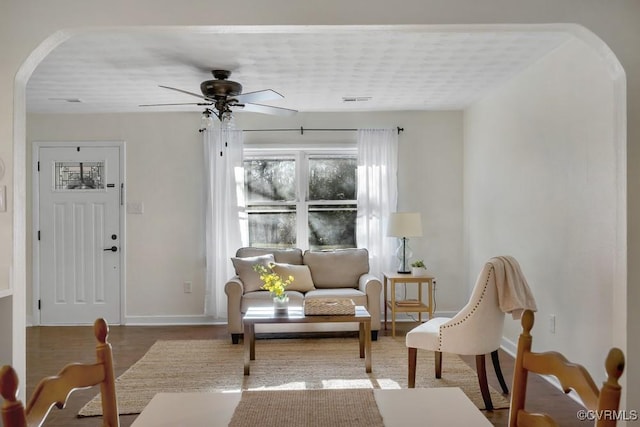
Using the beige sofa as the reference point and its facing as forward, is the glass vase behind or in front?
in front

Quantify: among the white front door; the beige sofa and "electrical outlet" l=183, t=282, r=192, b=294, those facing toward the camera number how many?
3

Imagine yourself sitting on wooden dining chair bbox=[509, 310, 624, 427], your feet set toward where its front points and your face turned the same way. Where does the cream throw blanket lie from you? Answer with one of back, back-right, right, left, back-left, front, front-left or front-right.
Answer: back-right

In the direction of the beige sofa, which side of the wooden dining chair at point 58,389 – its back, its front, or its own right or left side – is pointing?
left

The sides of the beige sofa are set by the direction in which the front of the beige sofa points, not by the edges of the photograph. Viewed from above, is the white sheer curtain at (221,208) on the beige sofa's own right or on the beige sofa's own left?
on the beige sofa's own right

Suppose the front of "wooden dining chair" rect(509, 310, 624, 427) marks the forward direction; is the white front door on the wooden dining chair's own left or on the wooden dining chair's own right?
on the wooden dining chair's own right

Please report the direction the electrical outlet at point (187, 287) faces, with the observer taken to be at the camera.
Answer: facing the viewer

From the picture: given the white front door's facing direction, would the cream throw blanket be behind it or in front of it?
in front

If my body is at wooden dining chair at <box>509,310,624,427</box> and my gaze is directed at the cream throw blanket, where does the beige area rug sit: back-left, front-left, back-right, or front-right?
front-left

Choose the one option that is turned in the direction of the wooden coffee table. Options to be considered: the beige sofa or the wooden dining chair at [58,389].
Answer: the beige sofa

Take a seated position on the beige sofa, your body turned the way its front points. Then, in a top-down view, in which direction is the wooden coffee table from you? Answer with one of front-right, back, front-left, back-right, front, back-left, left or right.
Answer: front

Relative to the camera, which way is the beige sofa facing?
toward the camera

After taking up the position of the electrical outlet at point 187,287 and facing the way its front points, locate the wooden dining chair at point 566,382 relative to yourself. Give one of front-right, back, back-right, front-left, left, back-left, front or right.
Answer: front

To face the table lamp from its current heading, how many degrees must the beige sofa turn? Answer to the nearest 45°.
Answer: approximately 90° to its left

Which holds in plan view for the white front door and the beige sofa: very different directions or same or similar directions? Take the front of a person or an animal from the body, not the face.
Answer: same or similar directions

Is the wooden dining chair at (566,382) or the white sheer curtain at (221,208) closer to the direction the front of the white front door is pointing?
the wooden dining chair

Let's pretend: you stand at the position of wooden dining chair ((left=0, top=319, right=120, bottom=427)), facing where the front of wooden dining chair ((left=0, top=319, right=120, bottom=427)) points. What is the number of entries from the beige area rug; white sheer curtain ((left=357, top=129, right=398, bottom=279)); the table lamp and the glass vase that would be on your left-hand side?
4

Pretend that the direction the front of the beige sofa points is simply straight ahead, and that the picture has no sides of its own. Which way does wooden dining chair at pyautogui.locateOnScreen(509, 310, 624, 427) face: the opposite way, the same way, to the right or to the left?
to the right

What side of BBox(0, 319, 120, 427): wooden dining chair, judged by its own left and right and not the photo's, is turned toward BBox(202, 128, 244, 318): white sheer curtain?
left
